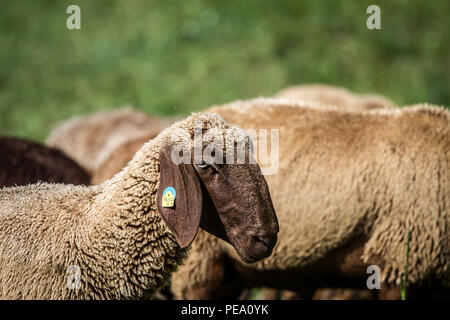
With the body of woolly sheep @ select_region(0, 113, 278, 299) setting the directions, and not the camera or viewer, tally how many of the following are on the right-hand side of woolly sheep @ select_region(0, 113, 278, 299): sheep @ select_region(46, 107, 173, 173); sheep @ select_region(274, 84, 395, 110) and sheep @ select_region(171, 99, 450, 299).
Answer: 0

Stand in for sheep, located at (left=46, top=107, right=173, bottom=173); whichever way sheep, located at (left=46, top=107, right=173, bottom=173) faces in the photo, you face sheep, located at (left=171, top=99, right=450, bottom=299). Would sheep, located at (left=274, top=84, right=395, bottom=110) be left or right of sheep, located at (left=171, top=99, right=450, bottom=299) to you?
left

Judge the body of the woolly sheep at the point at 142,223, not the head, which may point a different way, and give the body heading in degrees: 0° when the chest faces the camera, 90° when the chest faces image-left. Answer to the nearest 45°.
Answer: approximately 270°

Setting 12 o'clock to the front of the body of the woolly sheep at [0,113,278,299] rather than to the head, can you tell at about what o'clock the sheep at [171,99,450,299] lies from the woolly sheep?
The sheep is roughly at 11 o'clock from the woolly sheep.

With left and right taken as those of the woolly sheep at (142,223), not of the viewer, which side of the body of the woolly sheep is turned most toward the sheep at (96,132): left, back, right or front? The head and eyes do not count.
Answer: left

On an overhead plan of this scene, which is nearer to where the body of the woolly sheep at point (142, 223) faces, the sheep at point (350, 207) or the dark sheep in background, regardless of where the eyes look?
the sheep

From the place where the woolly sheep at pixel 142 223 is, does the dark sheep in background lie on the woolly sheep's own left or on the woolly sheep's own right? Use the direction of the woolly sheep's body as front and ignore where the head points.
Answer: on the woolly sheep's own left

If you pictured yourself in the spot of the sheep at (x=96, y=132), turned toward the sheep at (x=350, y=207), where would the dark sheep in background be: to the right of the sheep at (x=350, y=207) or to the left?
right

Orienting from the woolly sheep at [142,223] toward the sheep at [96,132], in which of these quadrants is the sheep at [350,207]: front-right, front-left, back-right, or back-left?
front-right

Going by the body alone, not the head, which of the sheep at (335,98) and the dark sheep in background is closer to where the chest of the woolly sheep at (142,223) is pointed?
the sheep

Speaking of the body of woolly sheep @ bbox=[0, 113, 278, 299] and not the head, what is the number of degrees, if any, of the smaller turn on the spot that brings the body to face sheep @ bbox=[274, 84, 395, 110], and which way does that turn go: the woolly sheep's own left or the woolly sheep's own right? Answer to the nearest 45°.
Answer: approximately 45° to the woolly sheep's own left
